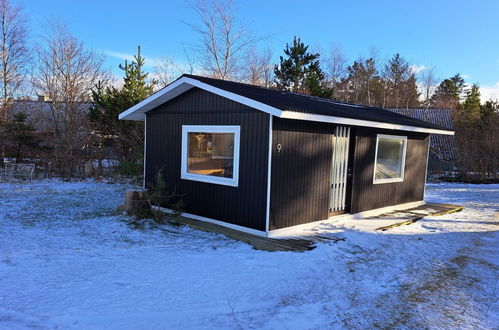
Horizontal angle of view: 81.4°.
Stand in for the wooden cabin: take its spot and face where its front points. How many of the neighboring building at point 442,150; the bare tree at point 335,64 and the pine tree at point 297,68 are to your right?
0

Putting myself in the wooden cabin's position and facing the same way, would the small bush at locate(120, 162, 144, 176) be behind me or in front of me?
behind

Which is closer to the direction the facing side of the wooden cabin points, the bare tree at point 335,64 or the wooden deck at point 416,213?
the wooden deck

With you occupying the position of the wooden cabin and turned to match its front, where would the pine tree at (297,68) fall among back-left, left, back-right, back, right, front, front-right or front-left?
back-left

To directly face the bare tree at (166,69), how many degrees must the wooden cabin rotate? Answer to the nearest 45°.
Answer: approximately 180°

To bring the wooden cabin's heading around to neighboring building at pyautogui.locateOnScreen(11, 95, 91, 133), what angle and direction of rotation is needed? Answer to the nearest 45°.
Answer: approximately 180°

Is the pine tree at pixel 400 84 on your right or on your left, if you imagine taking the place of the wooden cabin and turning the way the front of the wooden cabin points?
on your left

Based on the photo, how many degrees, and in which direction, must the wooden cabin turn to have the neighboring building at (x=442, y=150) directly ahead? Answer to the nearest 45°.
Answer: approximately 90° to its left

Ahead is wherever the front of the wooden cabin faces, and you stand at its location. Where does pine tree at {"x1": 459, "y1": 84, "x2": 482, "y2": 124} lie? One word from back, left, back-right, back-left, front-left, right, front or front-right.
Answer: left

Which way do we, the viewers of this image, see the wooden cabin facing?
facing the viewer and to the right of the viewer

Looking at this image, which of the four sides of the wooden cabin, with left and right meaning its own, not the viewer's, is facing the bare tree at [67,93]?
back
